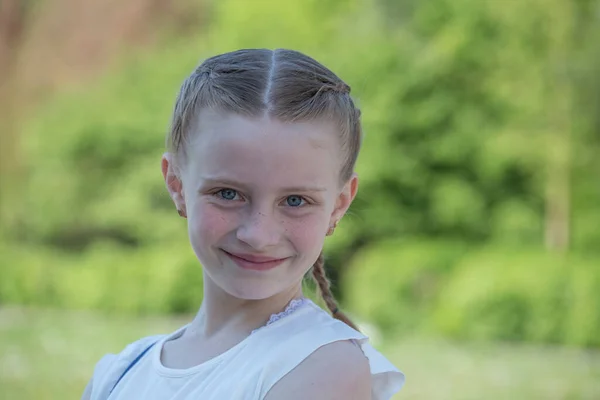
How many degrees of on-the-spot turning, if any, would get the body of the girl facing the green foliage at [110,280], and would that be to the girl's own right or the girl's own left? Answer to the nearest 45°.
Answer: approximately 135° to the girl's own right

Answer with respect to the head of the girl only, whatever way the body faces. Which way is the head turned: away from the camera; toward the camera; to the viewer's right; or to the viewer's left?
toward the camera

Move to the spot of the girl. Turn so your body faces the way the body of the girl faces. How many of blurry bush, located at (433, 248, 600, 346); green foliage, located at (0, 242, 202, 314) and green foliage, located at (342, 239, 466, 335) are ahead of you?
0

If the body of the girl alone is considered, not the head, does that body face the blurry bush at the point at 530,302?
no

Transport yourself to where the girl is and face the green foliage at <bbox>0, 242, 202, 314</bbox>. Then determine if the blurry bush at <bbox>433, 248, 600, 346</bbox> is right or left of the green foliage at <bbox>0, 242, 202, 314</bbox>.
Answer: right

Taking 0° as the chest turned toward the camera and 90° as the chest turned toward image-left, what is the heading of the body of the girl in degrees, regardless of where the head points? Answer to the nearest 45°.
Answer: approximately 45°

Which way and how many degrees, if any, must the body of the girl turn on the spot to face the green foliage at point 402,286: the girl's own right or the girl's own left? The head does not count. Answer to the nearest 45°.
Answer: approximately 135° to the girl's own right
